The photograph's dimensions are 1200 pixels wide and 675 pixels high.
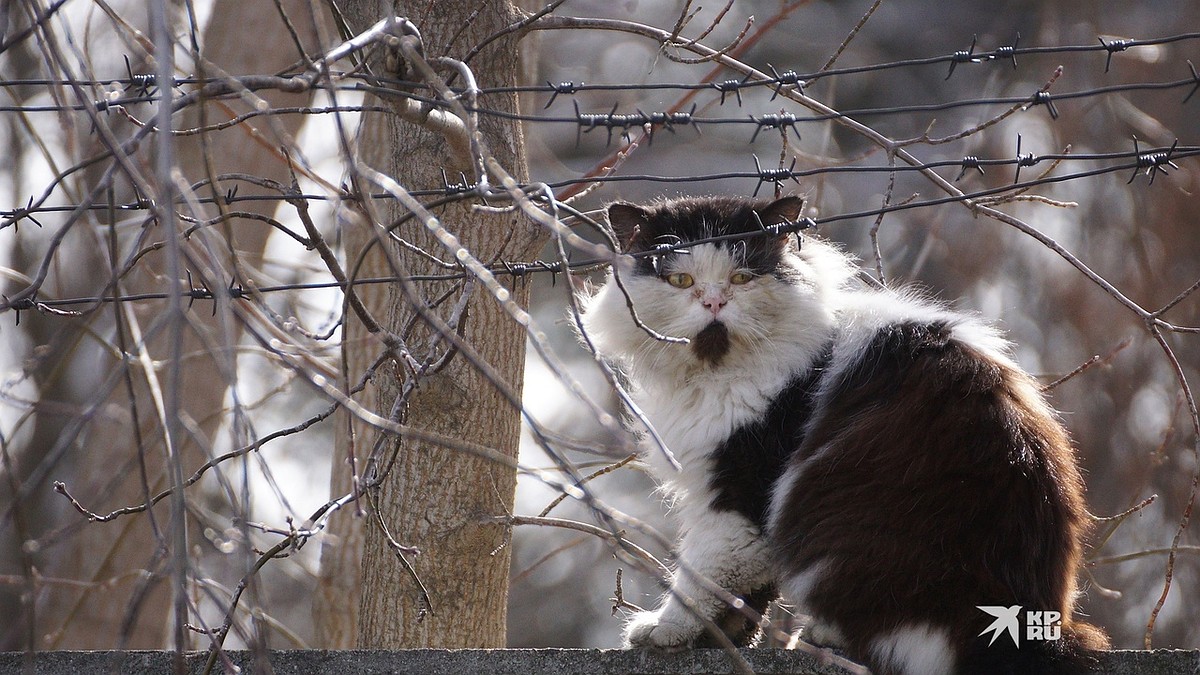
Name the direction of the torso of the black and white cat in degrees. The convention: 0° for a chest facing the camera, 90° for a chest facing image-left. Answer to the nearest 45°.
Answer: approximately 90°

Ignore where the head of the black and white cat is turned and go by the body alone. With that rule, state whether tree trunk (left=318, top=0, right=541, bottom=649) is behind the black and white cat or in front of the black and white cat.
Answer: in front
